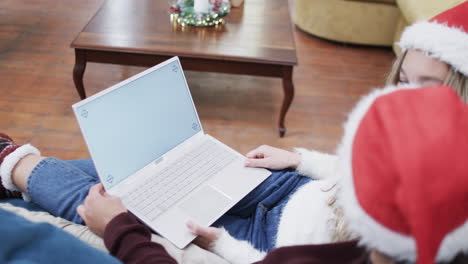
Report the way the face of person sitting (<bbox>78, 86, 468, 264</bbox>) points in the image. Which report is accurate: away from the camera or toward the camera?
away from the camera

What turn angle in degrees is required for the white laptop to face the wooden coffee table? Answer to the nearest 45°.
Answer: approximately 135° to its left

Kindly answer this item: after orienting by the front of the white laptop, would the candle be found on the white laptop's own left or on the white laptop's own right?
on the white laptop's own left
